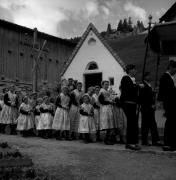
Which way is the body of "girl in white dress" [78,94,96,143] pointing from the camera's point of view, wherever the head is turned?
toward the camera

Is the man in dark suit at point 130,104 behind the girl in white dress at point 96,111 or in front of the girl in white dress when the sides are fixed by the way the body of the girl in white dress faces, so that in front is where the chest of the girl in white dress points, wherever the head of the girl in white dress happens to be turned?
in front

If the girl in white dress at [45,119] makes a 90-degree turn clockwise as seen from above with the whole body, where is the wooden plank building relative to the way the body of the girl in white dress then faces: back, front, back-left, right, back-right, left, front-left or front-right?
right

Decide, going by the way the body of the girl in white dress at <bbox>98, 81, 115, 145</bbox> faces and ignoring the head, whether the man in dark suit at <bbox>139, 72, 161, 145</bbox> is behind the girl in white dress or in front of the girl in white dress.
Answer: in front

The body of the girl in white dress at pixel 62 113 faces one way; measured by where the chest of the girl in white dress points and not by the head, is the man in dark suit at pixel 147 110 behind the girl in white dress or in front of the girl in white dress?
in front

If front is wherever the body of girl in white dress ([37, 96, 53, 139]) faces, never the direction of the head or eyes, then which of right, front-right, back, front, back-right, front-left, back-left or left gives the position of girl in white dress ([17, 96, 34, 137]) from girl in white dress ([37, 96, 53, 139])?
back-right

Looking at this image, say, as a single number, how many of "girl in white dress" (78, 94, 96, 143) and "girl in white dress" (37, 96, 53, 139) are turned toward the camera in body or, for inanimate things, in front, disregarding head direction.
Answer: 2
